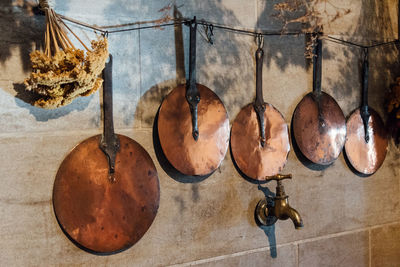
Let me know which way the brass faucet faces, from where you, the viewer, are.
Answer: facing the viewer and to the right of the viewer

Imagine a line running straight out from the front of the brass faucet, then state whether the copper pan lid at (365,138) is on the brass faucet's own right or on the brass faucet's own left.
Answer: on the brass faucet's own left

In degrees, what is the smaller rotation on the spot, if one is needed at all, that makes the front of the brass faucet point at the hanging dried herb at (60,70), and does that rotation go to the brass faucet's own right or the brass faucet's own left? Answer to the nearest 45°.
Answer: approximately 90° to the brass faucet's own right

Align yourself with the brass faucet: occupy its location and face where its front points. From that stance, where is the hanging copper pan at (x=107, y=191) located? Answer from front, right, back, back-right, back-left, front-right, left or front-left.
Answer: right

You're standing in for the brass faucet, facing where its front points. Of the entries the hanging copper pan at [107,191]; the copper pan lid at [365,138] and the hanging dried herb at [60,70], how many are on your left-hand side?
1
